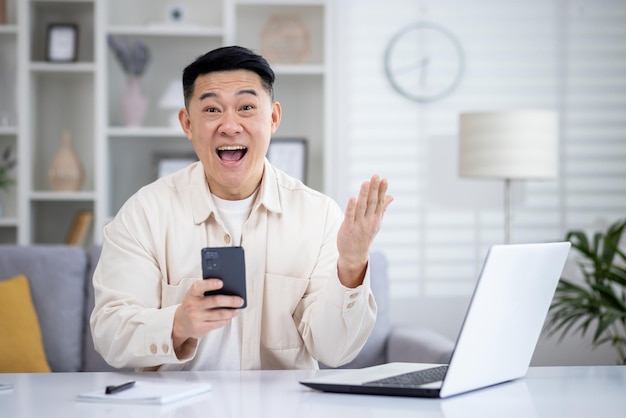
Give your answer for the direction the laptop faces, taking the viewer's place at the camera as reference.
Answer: facing away from the viewer and to the left of the viewer

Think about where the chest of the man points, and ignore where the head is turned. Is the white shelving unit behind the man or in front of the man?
behind

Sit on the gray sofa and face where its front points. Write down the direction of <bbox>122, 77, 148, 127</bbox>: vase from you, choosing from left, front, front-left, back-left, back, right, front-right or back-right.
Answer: back

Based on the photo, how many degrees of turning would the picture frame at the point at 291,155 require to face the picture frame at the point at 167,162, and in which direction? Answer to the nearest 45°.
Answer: approximately 90° to its right

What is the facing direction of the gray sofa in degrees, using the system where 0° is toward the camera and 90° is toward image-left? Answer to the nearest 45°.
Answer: approximately 0°

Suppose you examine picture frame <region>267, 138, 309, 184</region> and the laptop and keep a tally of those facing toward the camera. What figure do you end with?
1

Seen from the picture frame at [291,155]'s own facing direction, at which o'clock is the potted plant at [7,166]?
The potted plant is roughly at 3 o'clock from the picture frame.

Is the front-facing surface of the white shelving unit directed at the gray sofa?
yes

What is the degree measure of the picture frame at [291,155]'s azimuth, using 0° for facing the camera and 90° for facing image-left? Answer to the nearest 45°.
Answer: approximately 0°
